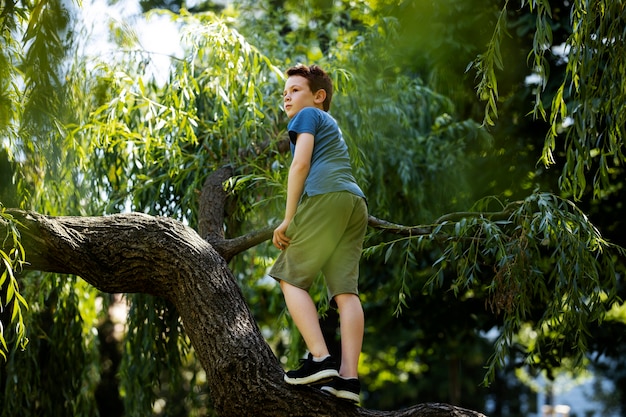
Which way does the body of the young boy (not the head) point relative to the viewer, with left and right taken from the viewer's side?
facing away from the viewer and to the left of the viewer
